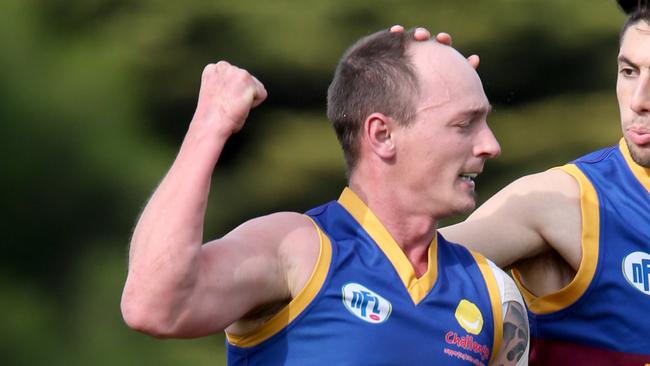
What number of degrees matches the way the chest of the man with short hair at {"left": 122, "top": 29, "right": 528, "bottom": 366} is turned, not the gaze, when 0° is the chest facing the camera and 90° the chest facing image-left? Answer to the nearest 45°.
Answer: approximately 315°

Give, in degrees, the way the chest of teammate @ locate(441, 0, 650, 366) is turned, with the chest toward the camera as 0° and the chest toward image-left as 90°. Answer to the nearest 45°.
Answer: approximately 0°
